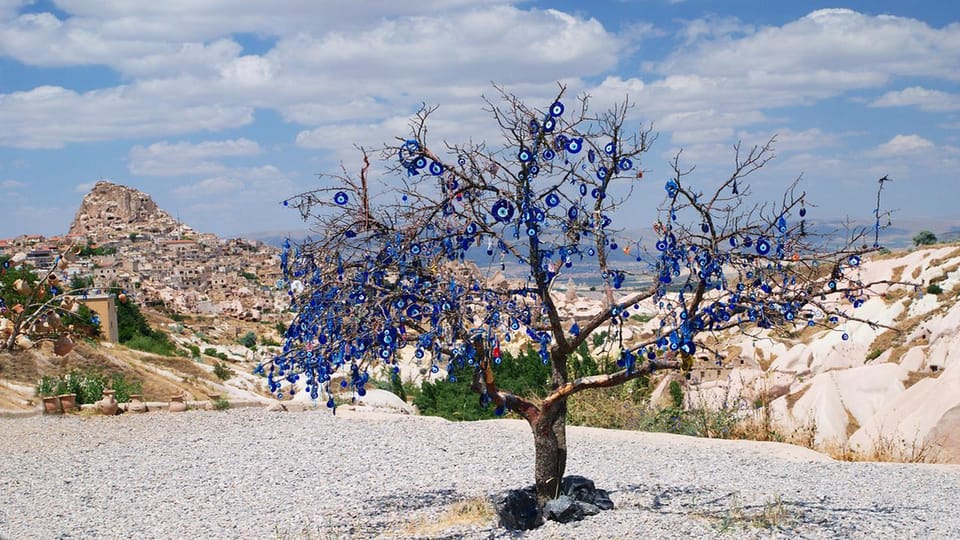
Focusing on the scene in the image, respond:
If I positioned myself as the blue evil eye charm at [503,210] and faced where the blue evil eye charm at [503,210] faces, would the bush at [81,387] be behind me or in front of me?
behind

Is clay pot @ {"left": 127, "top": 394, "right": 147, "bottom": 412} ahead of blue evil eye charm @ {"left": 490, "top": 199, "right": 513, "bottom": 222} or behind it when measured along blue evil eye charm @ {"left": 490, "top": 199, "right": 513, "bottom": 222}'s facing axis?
behind

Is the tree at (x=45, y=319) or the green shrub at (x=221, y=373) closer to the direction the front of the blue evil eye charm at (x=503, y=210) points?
the tree

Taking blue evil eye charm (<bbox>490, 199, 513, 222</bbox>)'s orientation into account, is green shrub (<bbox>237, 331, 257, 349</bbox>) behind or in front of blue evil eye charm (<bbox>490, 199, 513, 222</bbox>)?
behind

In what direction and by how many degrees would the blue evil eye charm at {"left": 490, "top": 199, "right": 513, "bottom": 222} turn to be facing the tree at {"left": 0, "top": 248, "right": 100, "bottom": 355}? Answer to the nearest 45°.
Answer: approximately 90° to its right

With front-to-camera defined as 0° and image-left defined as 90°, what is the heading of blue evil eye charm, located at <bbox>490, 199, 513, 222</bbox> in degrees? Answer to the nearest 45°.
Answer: approximately 0°

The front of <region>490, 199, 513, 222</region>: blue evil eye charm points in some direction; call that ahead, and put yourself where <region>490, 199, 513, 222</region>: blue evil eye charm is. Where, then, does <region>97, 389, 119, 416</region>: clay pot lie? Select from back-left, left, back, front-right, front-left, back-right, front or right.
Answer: back-right

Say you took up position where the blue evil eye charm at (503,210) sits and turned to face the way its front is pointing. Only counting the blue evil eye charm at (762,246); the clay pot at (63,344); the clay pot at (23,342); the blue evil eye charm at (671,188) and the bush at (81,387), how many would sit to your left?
2

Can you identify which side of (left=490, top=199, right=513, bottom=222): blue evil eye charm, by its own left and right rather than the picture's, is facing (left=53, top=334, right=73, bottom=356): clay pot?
right

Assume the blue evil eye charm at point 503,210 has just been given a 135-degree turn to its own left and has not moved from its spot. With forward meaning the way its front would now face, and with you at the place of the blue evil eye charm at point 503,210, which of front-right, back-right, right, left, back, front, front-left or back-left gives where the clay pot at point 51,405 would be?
left

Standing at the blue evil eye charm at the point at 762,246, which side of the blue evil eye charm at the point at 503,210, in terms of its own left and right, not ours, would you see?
left
